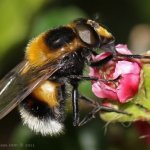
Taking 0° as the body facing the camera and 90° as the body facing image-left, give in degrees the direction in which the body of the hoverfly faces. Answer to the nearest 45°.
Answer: approximately 270°
